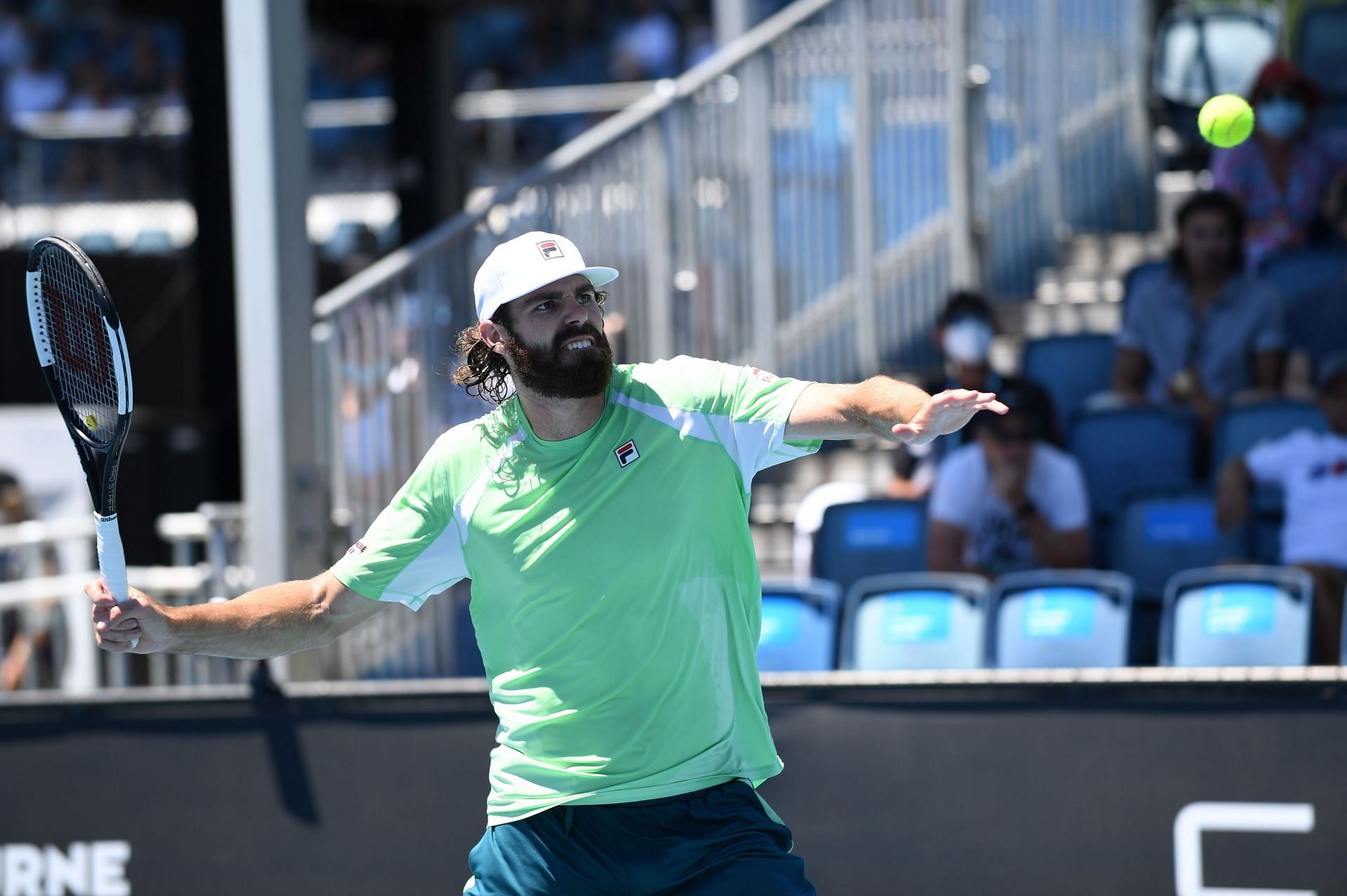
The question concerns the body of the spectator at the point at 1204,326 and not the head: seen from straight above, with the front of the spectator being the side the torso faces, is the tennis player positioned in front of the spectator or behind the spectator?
in front

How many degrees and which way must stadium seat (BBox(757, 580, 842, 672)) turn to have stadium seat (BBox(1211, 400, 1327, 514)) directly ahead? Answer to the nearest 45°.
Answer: approximately 90° to its left

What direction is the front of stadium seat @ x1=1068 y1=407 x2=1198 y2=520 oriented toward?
toward the camera

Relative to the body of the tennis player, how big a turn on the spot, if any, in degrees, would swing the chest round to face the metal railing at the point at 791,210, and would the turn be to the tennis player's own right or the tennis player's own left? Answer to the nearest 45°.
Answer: approximately 180°

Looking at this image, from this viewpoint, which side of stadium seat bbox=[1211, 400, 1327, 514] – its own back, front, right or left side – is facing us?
front

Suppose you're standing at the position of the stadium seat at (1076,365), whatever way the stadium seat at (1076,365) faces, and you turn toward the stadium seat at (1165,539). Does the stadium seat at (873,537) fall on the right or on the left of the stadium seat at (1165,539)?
right

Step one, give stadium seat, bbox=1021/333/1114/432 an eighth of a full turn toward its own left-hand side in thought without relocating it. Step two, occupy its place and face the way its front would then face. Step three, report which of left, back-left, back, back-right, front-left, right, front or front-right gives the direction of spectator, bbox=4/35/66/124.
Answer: back

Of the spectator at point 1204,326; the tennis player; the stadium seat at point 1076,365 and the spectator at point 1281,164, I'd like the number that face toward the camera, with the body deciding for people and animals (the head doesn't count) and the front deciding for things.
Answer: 4

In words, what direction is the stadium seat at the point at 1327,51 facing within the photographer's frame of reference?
facing the viewer

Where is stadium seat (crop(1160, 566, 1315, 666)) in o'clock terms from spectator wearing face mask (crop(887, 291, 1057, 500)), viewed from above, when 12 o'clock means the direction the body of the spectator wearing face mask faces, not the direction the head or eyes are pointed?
The stadium seat is roughly at 11 o'clock from the spectator wearing face mask.

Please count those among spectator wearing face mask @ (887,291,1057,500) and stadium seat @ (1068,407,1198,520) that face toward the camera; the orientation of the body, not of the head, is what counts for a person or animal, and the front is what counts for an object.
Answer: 2

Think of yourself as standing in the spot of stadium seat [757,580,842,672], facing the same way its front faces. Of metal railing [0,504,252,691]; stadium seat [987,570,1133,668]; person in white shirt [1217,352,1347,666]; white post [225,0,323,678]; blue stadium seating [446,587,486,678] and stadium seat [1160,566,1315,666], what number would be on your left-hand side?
3

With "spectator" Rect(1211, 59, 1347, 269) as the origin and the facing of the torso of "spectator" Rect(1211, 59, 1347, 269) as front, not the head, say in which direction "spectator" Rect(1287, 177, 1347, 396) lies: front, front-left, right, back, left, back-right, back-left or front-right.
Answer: front

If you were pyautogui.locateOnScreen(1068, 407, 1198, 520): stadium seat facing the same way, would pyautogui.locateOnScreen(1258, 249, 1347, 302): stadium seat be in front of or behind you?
behind

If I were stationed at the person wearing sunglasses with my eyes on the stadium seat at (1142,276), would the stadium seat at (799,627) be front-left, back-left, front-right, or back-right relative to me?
back-left

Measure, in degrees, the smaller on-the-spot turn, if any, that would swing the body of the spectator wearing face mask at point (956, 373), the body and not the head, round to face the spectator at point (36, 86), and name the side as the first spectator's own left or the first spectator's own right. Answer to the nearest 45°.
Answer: approximately 135° to the first spectator's own right

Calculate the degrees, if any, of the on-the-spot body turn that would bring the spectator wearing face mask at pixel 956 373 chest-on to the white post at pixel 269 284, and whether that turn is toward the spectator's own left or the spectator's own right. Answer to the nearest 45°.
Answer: approximately 45° to the spectator's own right
